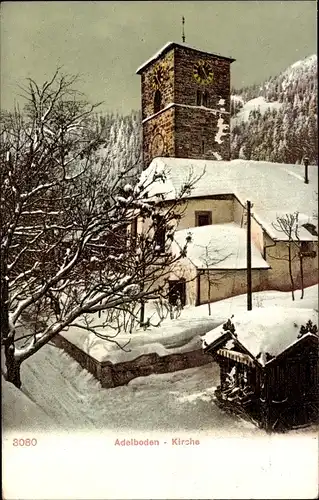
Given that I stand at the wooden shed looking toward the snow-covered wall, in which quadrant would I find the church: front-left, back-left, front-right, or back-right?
front-right

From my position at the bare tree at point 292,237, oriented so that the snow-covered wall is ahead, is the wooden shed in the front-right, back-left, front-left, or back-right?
front-left

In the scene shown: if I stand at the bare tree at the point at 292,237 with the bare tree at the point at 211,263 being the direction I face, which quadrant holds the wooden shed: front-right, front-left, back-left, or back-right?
front-left

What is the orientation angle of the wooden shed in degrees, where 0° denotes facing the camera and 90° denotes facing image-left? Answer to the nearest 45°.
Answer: approximately 45°
